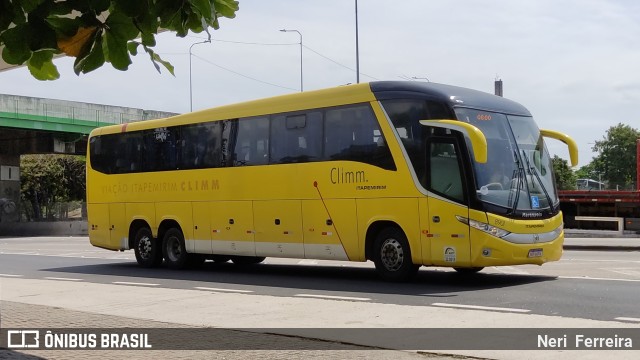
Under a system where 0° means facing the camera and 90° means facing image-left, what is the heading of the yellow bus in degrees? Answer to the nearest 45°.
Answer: approximately 315°
